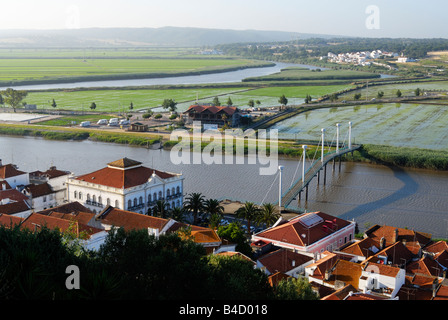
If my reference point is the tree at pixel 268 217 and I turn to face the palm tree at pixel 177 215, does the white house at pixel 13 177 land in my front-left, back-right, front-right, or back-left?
front-right

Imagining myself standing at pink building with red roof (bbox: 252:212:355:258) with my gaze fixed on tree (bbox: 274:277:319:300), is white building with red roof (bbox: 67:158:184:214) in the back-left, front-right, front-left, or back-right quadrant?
back-right

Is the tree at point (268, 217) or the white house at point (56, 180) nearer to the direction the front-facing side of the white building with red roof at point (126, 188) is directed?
the tree

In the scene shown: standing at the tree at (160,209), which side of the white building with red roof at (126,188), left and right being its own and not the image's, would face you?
front

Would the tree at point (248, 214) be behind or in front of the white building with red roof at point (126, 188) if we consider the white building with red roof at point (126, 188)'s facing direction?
in front

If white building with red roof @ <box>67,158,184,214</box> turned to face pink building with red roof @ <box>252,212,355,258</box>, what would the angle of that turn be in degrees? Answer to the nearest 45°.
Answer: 0° — it already faces it

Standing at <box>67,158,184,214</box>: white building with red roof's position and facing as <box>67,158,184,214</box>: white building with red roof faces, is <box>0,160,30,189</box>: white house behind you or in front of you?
behind

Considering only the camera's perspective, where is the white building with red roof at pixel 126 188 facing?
facing the viewer and to the right of the viewer

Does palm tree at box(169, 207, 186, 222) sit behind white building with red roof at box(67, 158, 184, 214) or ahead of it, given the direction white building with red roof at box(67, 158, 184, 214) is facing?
ahead

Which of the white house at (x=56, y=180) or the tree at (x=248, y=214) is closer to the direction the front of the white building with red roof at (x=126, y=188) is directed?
the tree
